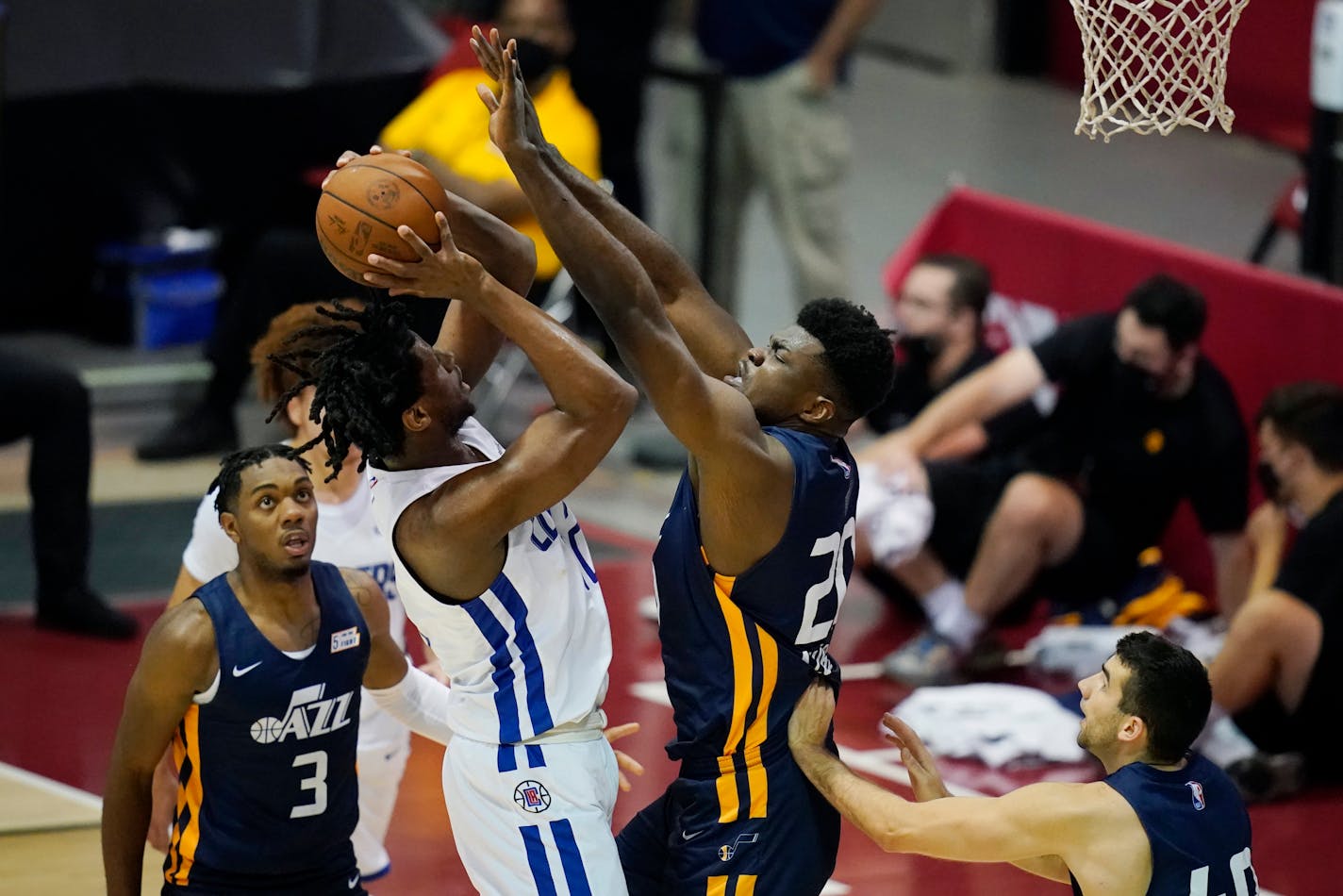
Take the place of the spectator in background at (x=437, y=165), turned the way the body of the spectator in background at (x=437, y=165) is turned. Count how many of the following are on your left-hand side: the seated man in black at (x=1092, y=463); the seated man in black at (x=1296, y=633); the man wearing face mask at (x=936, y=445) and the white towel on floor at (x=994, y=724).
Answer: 4

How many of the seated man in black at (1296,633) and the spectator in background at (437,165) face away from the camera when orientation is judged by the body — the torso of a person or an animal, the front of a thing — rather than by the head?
0

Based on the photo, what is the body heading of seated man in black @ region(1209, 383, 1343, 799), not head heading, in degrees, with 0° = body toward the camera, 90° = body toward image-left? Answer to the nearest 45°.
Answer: approximately 90°

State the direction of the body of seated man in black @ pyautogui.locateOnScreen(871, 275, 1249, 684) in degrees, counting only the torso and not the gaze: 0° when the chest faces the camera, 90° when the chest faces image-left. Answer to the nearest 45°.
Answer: approximately 45°

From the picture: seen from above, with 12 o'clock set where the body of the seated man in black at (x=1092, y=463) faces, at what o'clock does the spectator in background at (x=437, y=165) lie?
The spectator in background is roughly at 2 o'clock from the seated man in black.

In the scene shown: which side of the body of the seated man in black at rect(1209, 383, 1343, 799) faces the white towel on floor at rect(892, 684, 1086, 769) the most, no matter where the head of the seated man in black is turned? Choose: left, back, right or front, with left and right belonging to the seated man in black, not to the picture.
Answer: front

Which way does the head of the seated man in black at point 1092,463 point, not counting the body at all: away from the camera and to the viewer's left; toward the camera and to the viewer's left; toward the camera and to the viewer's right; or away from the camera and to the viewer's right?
toward the camera and to the viewer's left

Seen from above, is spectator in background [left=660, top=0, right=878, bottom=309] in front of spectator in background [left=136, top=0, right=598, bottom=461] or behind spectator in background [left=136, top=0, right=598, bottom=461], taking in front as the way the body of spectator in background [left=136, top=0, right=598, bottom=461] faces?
behind

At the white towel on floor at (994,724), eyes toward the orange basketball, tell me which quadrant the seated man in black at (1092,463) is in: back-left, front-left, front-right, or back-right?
back-right

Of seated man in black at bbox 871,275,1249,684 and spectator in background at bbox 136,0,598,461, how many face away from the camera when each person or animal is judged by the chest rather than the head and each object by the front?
0

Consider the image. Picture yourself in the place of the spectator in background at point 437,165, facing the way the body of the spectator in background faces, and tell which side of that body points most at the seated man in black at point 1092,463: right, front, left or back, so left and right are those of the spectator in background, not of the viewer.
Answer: left
